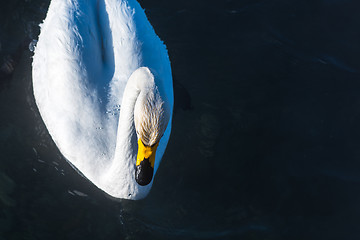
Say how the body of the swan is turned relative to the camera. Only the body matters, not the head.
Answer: toward the camera
